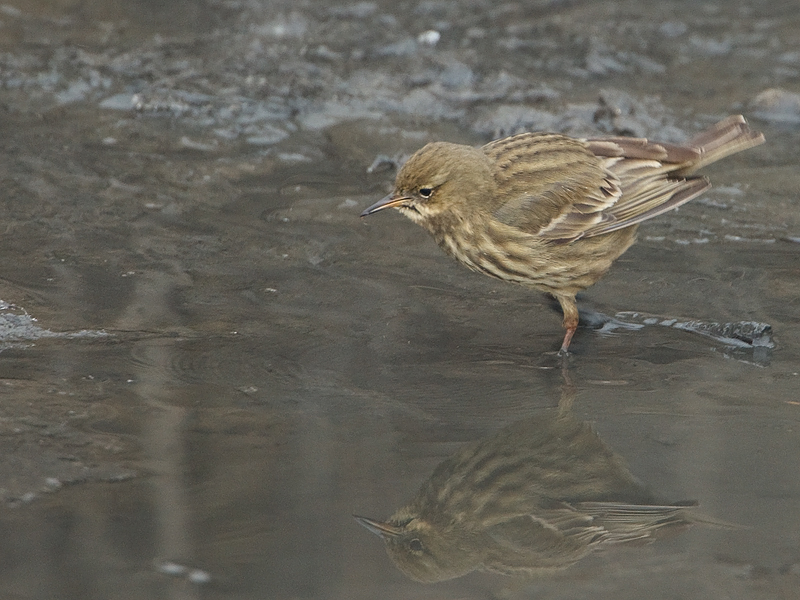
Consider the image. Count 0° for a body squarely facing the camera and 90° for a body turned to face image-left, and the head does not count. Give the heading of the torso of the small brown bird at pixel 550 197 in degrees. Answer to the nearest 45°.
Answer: approximately 90°
